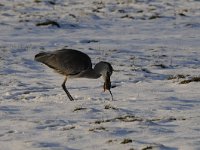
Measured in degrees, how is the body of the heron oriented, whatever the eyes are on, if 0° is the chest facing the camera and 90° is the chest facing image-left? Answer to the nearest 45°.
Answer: approximately 270°
